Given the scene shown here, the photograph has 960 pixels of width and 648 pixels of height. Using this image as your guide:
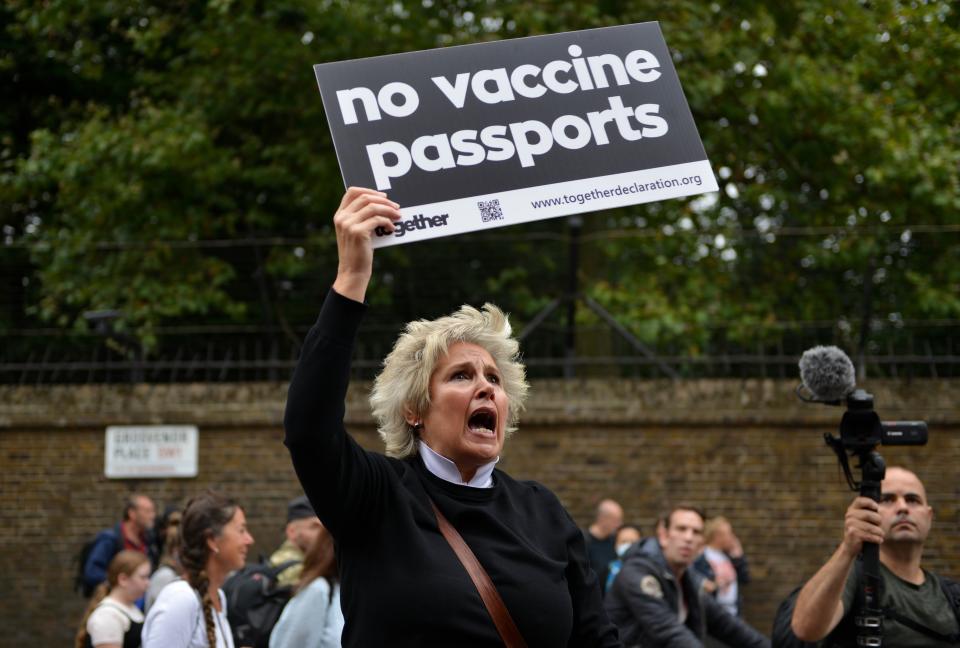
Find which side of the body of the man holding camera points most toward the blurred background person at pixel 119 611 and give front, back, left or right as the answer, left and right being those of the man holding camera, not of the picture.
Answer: right

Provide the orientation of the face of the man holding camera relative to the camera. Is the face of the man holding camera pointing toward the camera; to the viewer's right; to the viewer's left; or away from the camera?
toward the camera

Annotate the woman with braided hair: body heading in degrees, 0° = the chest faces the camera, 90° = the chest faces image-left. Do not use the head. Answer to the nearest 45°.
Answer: approximately 270°

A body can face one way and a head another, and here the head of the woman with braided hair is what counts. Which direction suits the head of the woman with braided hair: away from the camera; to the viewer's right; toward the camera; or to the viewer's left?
to the viewer's right

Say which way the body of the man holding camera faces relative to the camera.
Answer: toward the camera

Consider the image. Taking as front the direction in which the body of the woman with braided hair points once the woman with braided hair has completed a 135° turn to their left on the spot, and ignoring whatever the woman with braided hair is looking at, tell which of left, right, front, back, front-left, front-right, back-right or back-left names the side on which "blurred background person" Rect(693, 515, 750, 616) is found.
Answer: right
